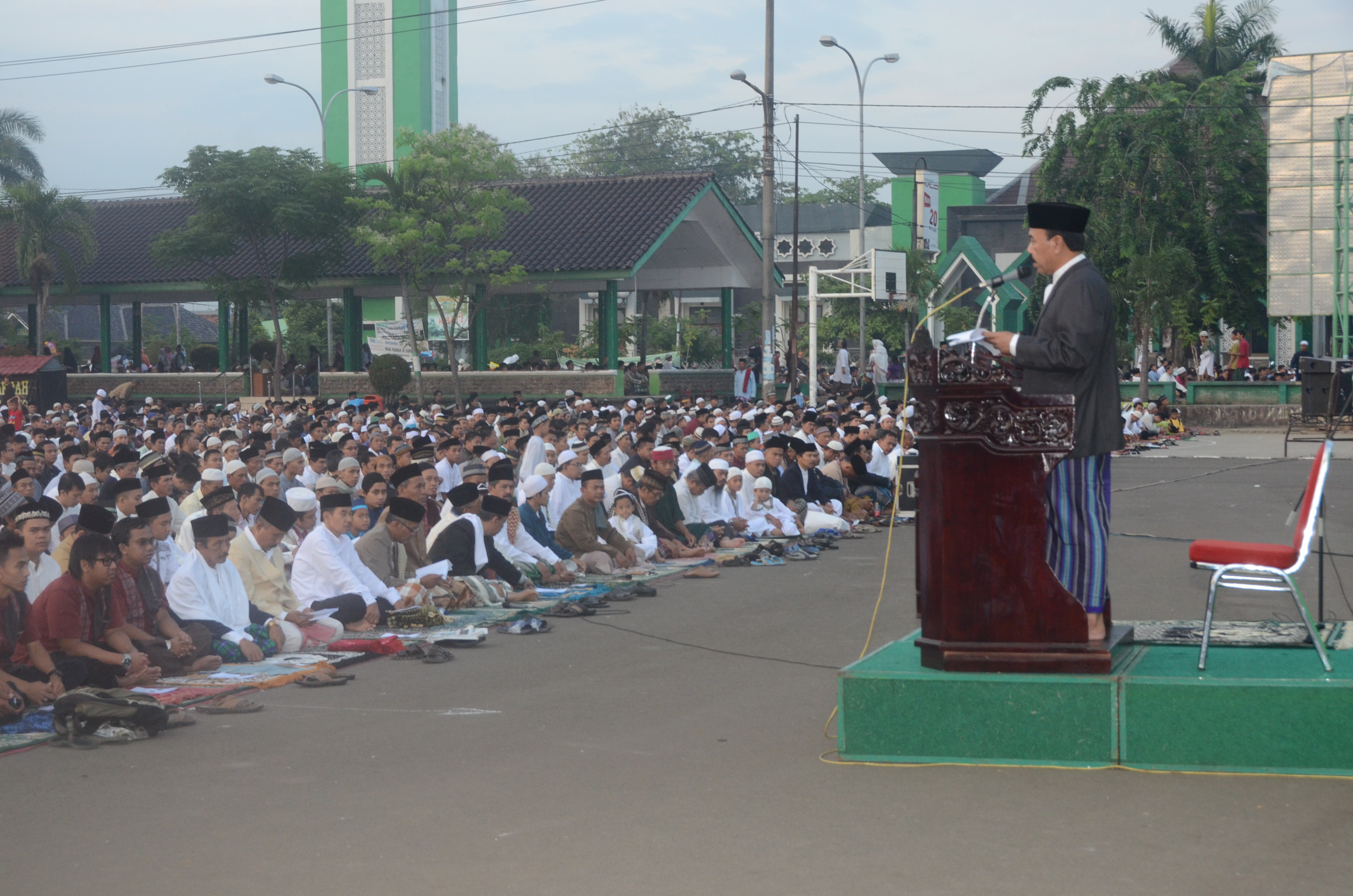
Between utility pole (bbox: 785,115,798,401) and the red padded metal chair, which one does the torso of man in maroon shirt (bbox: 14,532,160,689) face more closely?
the red padded metal chair

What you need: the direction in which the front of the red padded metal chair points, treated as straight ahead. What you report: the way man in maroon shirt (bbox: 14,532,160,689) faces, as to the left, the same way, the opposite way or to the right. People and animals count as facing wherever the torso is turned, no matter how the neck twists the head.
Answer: the opposite way

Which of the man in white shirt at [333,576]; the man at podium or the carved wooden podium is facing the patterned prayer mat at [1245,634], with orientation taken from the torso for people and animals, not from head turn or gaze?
the man in white shirt

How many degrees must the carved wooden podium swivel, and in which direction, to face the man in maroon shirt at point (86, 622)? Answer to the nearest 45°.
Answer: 0° — it already faces them

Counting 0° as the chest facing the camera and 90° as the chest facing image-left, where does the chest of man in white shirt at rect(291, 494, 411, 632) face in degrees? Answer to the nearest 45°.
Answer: approximately 315°

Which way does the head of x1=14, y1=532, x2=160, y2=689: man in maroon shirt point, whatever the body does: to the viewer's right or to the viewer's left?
to the viewer's right

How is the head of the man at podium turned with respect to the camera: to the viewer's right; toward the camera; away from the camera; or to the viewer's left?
to the viewer's left

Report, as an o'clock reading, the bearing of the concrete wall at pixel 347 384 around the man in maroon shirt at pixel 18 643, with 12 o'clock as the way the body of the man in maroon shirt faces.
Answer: The concrete wall is roughly at 8 o'clock from the man in maroon shirt.

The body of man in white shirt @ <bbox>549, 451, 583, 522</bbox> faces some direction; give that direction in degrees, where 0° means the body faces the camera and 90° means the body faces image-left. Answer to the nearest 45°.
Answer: approximately 315°

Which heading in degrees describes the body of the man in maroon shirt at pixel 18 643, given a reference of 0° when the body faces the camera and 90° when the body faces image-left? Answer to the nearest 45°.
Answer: approximately 315°

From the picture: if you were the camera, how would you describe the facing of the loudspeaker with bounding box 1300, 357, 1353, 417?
facing to the left of the viewer
